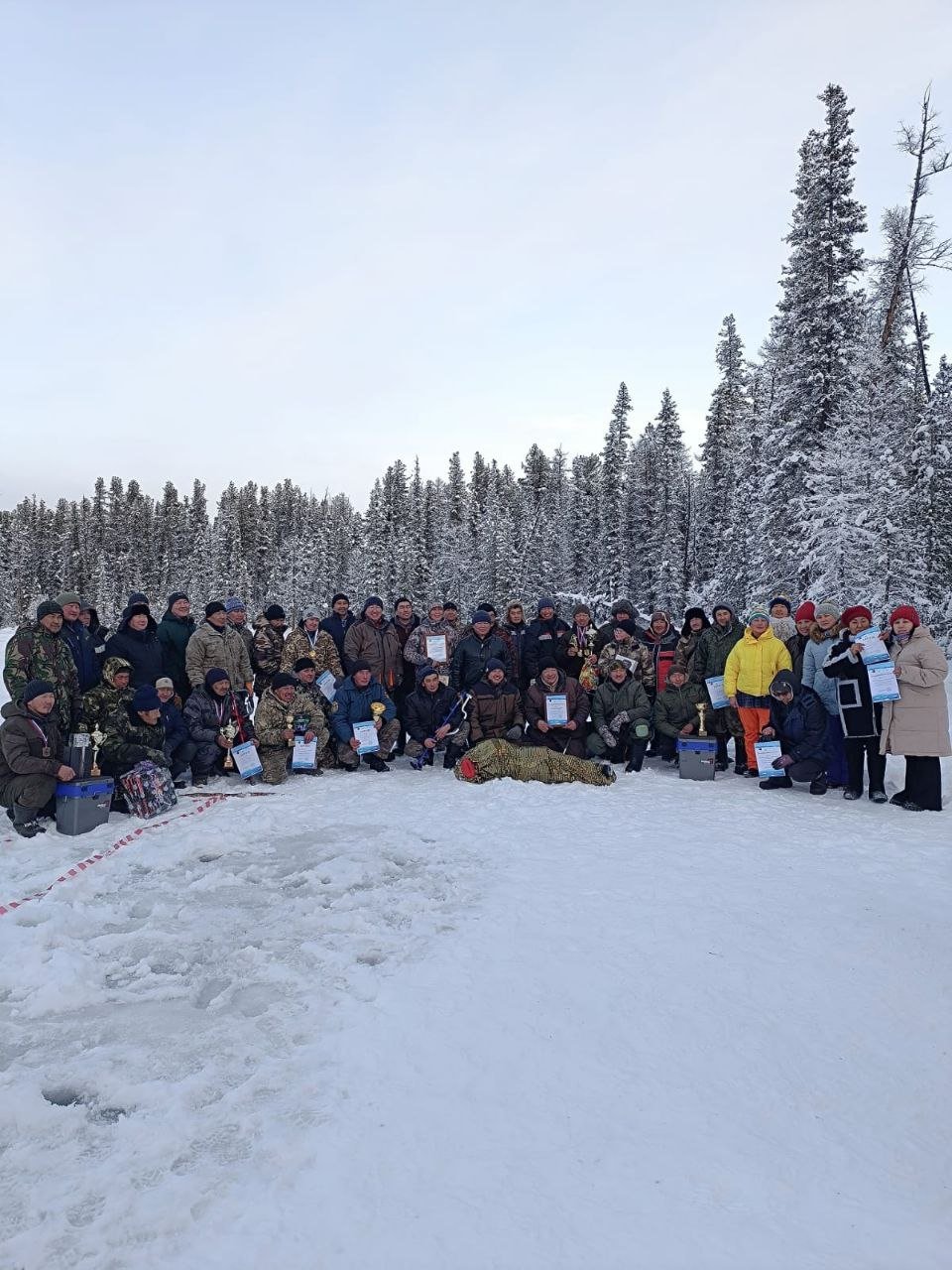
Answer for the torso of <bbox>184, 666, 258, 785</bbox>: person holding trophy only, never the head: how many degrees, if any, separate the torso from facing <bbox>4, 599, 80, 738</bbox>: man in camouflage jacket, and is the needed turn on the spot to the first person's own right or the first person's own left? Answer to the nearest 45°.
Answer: approximately 90° to the first person's own right

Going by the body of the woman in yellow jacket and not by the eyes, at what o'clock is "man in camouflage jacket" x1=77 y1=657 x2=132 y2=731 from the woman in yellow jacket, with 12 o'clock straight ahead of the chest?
The man in camouflage jacket is roughly at 2 o'clock from the woman in yellow jacket.

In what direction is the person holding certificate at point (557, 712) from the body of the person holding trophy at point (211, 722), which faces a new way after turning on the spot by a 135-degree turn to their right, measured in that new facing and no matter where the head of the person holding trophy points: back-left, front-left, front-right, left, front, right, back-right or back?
back

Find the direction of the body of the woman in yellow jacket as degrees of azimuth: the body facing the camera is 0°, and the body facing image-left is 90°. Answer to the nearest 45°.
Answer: approximately 0°

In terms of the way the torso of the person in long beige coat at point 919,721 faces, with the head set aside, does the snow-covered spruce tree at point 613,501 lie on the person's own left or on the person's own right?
on the person's own right

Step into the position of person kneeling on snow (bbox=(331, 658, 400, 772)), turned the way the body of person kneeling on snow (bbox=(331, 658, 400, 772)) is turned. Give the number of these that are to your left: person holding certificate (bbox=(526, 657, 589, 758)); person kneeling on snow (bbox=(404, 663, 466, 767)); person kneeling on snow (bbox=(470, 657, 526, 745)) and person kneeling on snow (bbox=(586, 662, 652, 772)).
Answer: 4

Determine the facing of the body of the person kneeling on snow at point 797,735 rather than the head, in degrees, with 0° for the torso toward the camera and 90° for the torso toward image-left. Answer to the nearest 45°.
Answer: approximately 45°

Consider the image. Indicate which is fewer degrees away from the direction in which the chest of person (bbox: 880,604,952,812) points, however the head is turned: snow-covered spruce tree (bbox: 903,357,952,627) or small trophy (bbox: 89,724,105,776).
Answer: the small trophy

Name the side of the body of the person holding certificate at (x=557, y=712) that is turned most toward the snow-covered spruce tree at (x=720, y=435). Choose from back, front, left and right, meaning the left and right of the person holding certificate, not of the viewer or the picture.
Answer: back

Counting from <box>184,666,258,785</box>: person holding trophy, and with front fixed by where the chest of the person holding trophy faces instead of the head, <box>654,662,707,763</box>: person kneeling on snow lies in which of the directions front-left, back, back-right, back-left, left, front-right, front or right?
front-left

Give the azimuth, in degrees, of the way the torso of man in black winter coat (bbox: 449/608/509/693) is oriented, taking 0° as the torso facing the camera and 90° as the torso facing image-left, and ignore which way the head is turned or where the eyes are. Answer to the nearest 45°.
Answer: approximately 0°
